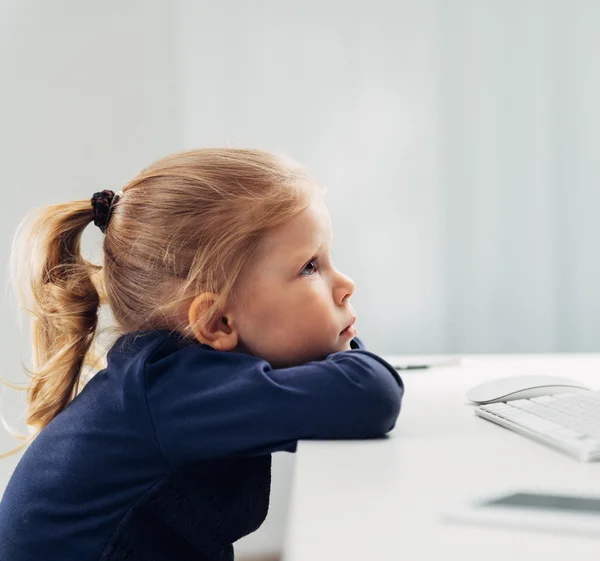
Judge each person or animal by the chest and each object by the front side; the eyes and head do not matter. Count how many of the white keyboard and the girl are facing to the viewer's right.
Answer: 1

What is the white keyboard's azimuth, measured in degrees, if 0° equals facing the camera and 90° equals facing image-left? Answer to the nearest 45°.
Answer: approximately 45°

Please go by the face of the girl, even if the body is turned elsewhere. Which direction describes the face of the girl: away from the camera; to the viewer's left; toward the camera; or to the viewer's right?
to the viewer's right

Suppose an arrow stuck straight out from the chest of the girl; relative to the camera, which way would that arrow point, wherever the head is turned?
to the viewer's right

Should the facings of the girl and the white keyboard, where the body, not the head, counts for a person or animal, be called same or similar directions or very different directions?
very different directions
